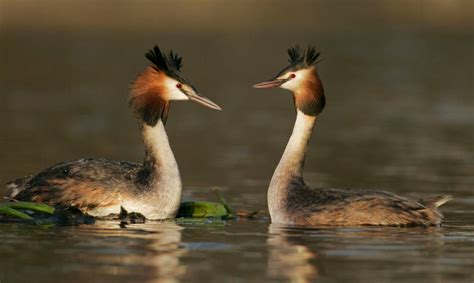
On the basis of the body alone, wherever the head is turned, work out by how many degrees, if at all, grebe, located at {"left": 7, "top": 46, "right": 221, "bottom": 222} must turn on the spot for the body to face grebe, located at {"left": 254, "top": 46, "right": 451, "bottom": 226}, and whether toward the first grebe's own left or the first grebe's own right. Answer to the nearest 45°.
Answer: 0° — it already faces it

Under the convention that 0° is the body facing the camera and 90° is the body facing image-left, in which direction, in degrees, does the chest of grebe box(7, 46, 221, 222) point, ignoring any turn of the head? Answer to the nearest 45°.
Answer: approximately 270°

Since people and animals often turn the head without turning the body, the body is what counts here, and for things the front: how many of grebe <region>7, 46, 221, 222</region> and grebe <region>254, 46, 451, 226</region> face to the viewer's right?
1

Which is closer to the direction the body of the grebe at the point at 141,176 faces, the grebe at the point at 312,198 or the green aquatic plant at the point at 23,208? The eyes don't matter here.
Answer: the grebe

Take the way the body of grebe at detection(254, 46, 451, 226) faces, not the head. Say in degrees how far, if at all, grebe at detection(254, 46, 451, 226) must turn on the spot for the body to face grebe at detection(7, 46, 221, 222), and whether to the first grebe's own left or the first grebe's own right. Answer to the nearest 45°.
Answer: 0° — it already faces it

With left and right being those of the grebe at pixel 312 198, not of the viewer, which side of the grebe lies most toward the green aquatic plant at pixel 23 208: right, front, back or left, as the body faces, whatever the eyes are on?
front

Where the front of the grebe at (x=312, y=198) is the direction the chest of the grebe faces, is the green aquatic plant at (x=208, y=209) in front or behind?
in front

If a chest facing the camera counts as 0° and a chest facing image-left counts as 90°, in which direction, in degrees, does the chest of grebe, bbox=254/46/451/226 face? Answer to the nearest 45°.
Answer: approximately 90°
